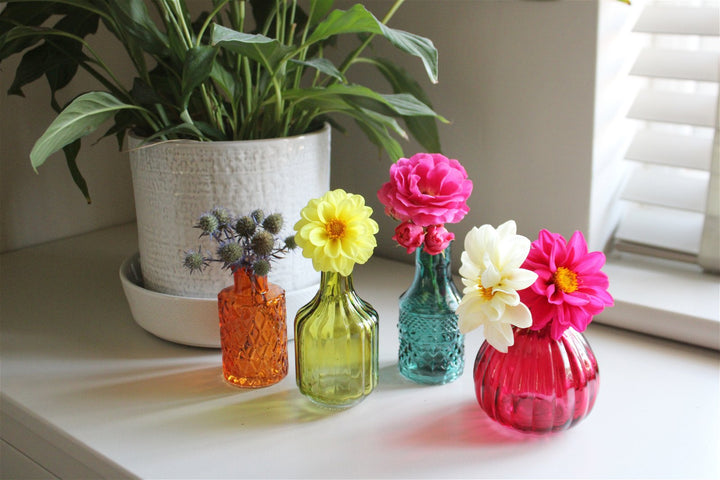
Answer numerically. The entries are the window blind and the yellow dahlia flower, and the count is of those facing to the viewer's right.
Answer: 0

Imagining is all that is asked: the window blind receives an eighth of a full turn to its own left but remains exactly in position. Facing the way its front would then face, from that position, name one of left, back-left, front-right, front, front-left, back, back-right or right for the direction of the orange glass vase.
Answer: front-right

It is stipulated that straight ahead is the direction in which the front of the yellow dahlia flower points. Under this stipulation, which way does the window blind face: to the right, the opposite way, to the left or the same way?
to the right

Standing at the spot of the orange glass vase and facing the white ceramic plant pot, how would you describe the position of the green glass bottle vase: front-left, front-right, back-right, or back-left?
back-right

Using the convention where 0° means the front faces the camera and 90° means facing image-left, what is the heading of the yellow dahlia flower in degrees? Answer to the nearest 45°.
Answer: approximately 0°

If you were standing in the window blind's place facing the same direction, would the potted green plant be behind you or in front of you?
in front

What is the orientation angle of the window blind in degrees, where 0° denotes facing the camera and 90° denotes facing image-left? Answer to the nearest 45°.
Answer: approximately 45°
